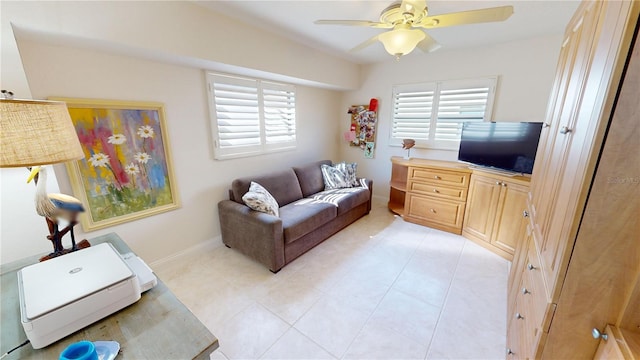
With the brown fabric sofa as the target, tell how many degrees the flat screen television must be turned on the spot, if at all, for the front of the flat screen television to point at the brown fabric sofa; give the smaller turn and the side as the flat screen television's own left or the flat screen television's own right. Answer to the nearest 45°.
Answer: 0° — it already faces it

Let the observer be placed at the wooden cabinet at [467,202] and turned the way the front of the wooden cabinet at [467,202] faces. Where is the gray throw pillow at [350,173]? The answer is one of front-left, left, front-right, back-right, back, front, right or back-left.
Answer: front-right

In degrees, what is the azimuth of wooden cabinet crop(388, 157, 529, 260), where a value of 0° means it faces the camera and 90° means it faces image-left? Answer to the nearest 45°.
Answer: approximately 45°

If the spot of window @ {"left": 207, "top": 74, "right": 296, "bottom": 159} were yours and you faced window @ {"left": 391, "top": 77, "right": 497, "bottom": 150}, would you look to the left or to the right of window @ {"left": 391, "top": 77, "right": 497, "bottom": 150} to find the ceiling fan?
right

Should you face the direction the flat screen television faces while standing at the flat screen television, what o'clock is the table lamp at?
The table lamp is roughly at 11 o'clock from the flat screen television.

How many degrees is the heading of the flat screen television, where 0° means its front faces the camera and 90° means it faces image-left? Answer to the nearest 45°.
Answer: approximately 45°

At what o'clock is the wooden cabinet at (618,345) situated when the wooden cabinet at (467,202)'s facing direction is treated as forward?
the wooden cabinet at (618,345) is roughly at 10 o'clock from the wooden cabinet at (467,202).

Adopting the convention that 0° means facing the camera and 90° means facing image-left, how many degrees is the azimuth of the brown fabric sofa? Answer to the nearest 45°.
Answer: approximately 315°

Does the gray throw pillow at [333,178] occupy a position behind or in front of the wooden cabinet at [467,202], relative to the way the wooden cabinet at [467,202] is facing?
in front

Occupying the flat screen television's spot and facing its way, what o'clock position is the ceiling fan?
The ceiling fan is roughly at 11 o'clock from the flat screen television.

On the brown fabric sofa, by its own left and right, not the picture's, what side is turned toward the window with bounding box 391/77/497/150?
left
